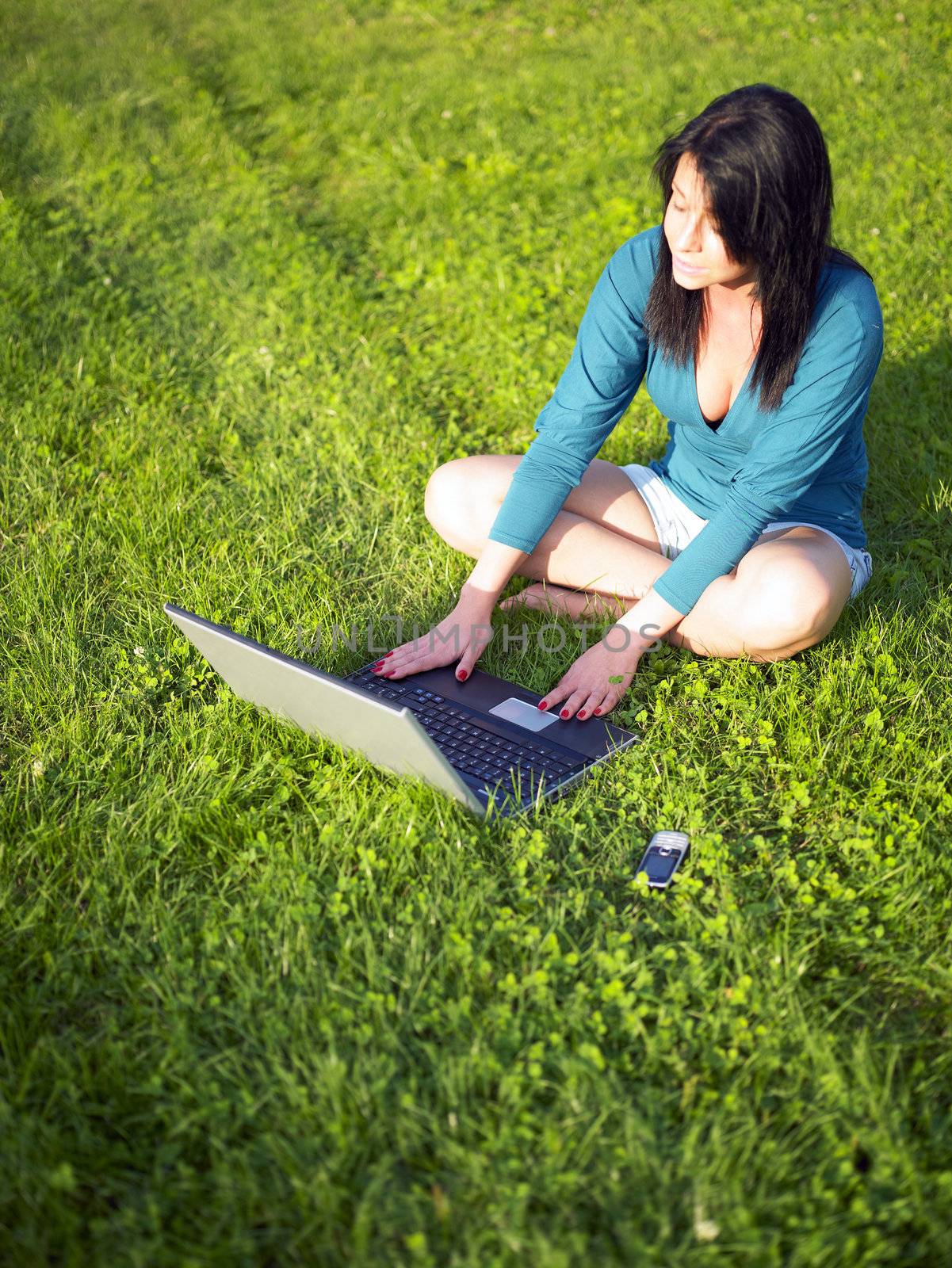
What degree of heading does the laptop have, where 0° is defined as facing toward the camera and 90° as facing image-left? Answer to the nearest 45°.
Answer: approximately 225°

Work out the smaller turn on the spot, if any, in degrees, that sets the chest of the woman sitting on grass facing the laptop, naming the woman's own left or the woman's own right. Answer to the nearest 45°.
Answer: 0° — they already face it

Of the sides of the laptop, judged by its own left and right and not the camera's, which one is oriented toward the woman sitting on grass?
front

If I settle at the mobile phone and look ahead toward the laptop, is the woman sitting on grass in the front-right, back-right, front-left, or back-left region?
front-right

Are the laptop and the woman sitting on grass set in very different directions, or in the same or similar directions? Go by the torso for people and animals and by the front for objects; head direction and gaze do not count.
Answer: very different directions

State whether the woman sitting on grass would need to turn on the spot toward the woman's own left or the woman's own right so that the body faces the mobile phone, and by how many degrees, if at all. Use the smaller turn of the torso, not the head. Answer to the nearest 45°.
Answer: approximately 45° to the woman's own left

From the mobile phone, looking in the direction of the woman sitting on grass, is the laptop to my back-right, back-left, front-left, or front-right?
front-left

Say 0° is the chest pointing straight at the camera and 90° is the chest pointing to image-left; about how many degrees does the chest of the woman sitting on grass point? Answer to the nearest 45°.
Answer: approximately 45°
